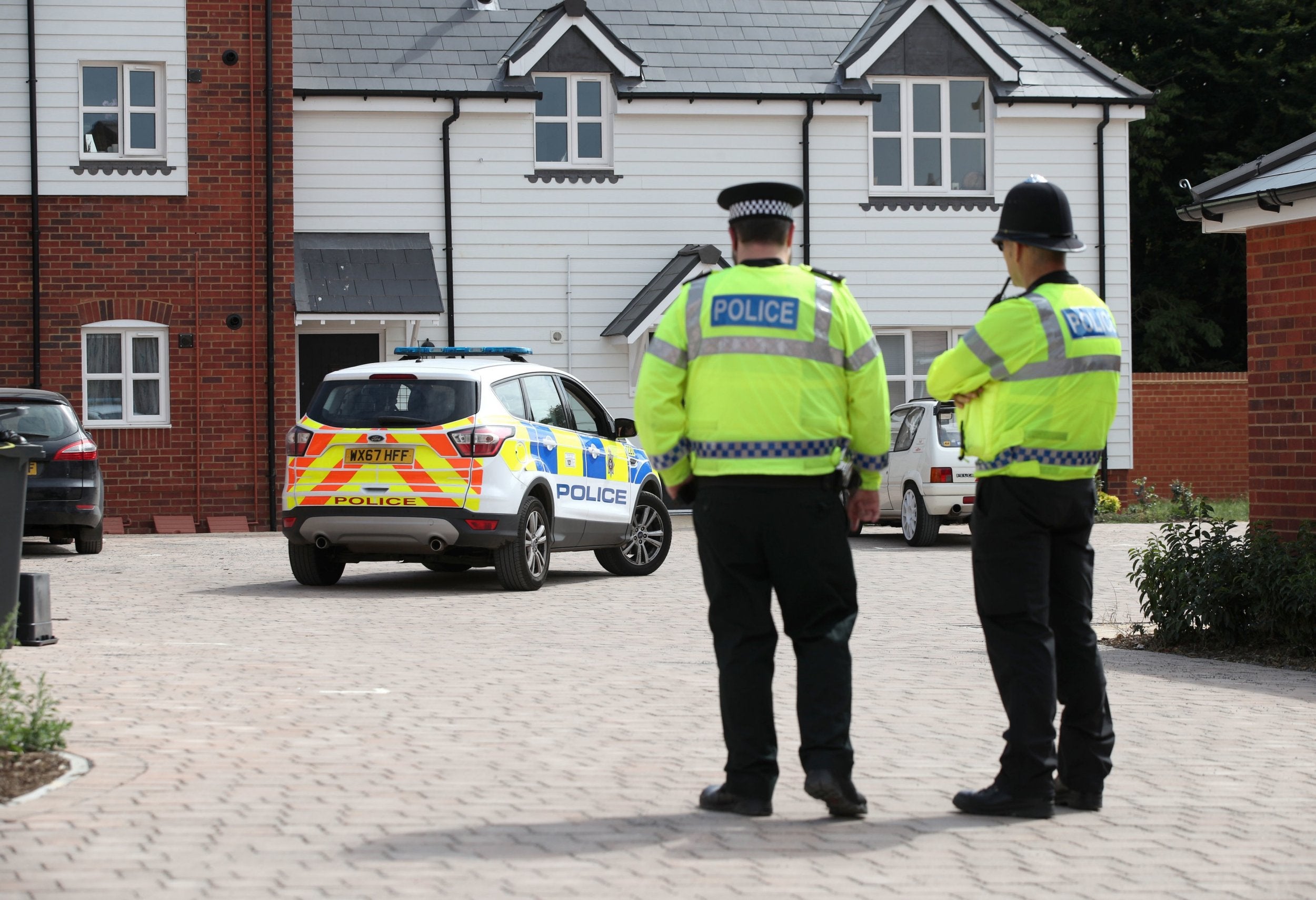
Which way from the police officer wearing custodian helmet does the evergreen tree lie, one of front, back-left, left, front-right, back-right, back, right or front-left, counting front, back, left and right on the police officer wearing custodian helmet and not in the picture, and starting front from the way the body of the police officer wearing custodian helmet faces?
front-right

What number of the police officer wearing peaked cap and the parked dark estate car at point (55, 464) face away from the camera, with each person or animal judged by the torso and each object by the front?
2

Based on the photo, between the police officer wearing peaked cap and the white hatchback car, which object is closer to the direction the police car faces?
the white hatchback car

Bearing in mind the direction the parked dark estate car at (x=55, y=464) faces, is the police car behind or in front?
behind

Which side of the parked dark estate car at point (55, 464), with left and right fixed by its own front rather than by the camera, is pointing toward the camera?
back

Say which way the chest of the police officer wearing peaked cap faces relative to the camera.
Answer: away from the camera

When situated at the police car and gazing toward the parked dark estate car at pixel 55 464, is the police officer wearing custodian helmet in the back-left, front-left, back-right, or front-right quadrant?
back-left

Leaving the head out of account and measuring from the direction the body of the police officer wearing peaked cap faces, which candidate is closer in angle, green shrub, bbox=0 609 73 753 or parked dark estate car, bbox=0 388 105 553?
the parked dark estate car

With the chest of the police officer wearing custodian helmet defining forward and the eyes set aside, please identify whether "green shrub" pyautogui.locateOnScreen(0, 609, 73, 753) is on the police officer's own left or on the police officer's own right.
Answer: on the police officer's own left

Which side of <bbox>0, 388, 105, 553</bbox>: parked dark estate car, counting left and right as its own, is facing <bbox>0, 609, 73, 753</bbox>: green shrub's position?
back

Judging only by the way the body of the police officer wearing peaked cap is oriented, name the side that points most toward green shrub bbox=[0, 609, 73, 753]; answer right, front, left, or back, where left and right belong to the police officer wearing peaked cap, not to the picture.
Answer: left

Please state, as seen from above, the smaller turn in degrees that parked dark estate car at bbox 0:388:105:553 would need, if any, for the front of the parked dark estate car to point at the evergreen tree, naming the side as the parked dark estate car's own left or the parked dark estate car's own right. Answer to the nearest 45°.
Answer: approximately 45° to the parked dark estate car's own right
